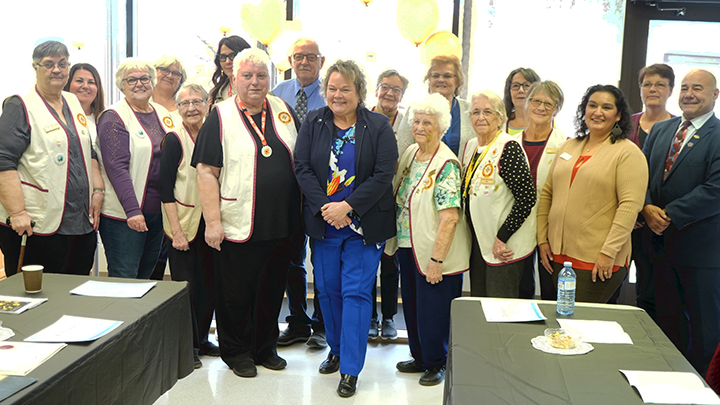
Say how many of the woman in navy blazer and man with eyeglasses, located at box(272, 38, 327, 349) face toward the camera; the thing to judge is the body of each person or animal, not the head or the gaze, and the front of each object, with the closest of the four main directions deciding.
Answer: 2

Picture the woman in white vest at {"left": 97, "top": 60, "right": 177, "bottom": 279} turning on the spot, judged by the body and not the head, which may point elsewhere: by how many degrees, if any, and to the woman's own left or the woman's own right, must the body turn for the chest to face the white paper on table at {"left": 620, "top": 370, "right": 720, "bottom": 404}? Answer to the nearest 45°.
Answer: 0° — they already face it

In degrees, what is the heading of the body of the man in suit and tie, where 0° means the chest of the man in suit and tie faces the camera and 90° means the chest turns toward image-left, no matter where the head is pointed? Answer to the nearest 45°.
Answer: approximately 45°
